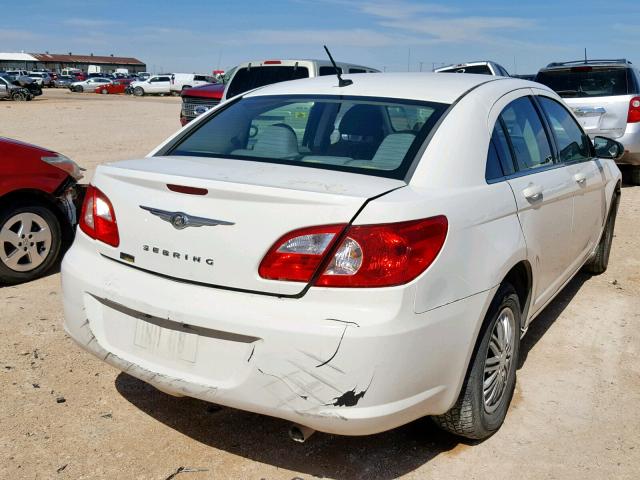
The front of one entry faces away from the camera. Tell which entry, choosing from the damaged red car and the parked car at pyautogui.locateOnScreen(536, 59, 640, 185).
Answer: the parked car

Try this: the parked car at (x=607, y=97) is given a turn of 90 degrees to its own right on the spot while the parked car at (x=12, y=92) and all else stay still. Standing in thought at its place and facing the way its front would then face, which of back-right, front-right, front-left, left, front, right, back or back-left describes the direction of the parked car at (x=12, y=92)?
back-left

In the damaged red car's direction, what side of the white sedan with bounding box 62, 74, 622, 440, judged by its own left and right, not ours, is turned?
left

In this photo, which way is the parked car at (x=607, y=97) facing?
away from the camera

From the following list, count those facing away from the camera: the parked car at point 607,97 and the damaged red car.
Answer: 1

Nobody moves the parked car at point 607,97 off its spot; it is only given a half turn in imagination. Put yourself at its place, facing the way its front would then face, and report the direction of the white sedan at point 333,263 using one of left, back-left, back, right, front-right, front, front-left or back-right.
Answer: front

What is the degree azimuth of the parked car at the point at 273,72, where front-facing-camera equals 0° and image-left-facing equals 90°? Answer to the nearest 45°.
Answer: approximately 225°

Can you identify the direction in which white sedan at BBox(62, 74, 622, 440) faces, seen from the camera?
facing away from the viewer and to the right of the viewer

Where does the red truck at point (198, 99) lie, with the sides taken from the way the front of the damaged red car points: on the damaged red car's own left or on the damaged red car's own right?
on the damaged red car's own left

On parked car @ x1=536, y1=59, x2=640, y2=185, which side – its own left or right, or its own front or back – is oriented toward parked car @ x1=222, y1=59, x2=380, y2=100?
left

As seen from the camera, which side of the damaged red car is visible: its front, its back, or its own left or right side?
right
